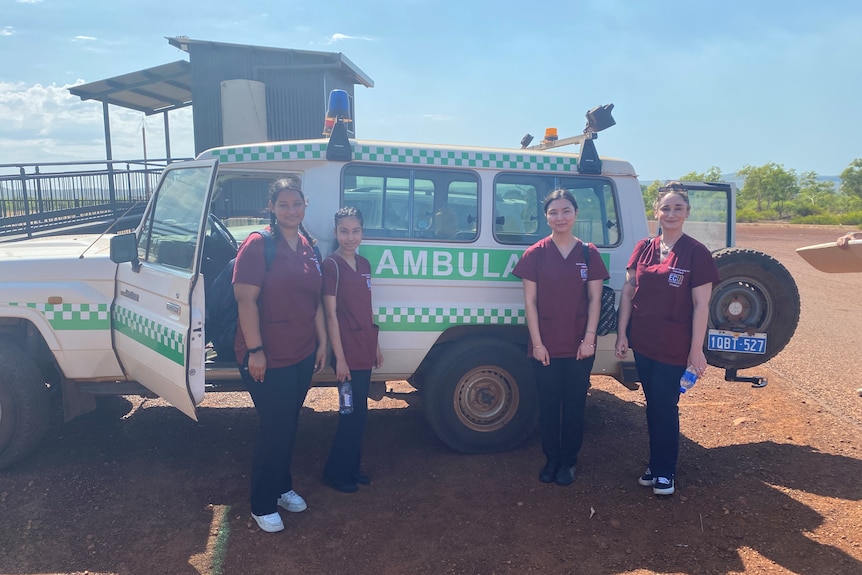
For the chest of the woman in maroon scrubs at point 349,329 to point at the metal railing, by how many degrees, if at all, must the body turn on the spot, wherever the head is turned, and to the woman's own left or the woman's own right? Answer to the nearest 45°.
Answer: approximately 180°

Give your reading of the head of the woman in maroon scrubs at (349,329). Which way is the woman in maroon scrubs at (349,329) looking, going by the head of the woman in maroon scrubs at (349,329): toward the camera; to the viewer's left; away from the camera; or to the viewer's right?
toward the camera

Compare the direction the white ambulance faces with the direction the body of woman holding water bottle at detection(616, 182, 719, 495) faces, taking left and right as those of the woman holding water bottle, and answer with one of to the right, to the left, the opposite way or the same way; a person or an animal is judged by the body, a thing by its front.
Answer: to the right

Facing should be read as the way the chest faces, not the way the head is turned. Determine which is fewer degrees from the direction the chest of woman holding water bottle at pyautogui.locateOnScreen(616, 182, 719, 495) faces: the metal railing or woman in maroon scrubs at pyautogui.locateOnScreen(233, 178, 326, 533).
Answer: the woman in maroon scrubs

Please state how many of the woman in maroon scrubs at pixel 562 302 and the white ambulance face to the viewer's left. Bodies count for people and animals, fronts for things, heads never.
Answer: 1

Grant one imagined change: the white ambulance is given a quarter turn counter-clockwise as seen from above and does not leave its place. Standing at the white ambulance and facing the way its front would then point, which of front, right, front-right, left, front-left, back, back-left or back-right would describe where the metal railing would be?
back-right

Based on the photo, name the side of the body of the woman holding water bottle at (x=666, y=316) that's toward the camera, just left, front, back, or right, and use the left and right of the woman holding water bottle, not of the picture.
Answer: front

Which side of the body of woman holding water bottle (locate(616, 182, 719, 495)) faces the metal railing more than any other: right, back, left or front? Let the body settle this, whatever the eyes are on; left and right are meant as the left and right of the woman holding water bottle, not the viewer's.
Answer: right

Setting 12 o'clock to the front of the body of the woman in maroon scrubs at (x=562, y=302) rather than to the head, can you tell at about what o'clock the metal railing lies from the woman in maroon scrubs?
The metal railing is roughly at 4 o'clock from the woman in maroon scrubs.

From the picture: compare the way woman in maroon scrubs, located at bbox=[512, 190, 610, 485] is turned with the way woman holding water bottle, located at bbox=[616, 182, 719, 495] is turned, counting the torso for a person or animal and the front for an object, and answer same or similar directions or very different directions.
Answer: same or similar directions

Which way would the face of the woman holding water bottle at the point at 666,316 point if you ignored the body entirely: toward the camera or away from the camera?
toward the camera

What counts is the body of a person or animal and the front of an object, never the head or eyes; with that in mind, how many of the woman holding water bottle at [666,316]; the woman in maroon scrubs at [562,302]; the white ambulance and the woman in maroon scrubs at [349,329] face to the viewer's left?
1

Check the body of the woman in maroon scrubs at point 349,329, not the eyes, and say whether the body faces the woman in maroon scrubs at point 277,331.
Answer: no

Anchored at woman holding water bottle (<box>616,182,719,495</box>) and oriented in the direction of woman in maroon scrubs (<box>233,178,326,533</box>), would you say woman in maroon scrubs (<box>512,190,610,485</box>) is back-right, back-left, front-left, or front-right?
front-right

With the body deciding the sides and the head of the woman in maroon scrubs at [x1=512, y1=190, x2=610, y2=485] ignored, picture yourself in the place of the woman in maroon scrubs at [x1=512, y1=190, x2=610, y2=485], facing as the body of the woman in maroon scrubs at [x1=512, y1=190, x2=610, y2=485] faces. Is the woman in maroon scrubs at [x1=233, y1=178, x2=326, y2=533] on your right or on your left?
on your right

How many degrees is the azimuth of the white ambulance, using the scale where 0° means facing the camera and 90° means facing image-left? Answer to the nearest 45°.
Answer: approximately 90°

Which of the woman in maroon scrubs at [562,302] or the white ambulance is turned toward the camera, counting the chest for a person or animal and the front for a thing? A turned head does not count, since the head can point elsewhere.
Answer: the woman in maroon scrubs

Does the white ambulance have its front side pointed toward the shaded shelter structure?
no

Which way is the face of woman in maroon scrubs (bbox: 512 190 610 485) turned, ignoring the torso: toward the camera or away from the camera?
toward the camera

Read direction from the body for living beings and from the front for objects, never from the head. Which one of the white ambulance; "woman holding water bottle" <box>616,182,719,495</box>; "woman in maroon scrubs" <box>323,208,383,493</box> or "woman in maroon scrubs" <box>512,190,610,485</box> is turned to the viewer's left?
the white ambulance

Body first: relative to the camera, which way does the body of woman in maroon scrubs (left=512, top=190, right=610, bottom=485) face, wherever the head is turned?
toward the camera

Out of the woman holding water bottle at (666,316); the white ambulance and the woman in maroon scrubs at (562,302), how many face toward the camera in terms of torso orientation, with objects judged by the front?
2

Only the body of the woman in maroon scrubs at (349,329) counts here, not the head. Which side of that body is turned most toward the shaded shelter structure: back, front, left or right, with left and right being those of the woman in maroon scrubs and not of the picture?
back
